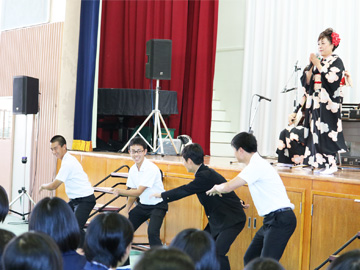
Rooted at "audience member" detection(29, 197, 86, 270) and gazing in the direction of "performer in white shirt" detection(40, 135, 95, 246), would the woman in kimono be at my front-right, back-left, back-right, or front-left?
front-right

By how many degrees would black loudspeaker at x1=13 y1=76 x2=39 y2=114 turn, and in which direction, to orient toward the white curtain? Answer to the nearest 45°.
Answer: approximately 135° to its left

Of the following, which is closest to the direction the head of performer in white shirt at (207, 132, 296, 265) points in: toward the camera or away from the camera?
away from the camera

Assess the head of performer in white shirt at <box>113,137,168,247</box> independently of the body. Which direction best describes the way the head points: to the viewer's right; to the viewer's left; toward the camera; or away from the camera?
toward the camera

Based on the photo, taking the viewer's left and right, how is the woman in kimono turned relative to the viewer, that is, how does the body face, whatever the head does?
facing the viewer and to the left of the viewer

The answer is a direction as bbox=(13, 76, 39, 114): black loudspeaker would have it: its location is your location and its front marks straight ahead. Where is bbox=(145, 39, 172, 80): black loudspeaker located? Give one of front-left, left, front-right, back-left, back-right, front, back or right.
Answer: back-left

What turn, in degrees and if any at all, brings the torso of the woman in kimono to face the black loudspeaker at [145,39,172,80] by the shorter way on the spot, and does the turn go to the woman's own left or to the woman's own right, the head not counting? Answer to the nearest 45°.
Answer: approximately 90° to the woman's own right

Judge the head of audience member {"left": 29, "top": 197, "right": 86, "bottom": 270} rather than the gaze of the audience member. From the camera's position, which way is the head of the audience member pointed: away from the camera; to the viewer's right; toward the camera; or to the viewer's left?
away from the camera

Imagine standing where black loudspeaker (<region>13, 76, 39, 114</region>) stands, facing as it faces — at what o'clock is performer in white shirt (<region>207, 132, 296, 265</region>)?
The performer in white shirt is roughly at 10 o'clock from the black loudspeaker.

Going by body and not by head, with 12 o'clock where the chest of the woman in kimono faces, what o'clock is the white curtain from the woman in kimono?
The white curtain is roughly at 4 o'clock from the woman in kimono.

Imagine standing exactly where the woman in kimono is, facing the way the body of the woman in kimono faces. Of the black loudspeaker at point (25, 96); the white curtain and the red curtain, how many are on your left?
0

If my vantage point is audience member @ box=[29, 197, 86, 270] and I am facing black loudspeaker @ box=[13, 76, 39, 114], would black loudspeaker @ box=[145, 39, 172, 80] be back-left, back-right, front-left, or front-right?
front-right
